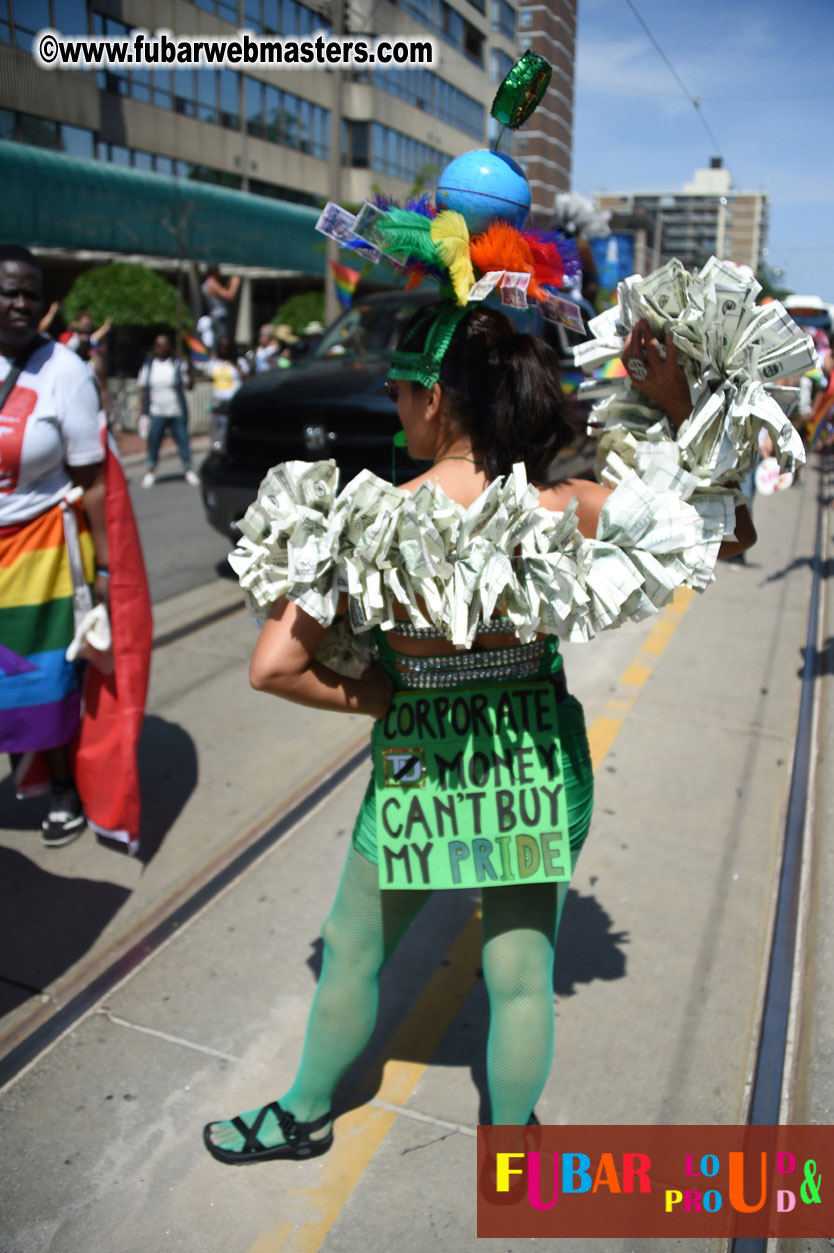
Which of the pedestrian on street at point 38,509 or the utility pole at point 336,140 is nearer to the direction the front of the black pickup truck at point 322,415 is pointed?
the pedestrian on street

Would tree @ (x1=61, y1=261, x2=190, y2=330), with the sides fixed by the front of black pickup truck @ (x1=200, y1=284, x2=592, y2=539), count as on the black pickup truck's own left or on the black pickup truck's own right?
on the black pickup truck's own right

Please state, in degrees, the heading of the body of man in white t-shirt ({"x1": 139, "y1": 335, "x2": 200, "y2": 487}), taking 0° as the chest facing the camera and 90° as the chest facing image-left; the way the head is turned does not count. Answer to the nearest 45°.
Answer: approximately 0°

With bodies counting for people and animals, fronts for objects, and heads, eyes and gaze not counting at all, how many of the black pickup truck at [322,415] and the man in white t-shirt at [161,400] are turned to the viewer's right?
0

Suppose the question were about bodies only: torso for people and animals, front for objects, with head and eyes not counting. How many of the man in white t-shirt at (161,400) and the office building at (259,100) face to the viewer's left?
0

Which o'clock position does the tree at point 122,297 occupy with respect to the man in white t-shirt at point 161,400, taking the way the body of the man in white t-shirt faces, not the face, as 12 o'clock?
The tree is roughly at 6 o'clock from the man in white t-shirt.

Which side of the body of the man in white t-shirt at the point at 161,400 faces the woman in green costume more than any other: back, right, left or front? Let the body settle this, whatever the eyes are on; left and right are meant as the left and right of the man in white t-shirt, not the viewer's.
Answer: front

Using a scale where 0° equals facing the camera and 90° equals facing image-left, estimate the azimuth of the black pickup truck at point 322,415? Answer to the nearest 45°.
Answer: approximately 45°

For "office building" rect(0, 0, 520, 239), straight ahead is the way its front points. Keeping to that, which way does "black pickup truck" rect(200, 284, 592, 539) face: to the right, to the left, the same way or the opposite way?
to the right

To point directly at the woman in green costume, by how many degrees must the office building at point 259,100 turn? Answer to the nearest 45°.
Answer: approximately 45° to its right

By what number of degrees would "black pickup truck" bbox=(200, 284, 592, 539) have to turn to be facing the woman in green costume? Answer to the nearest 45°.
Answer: approximately 45° to its left
